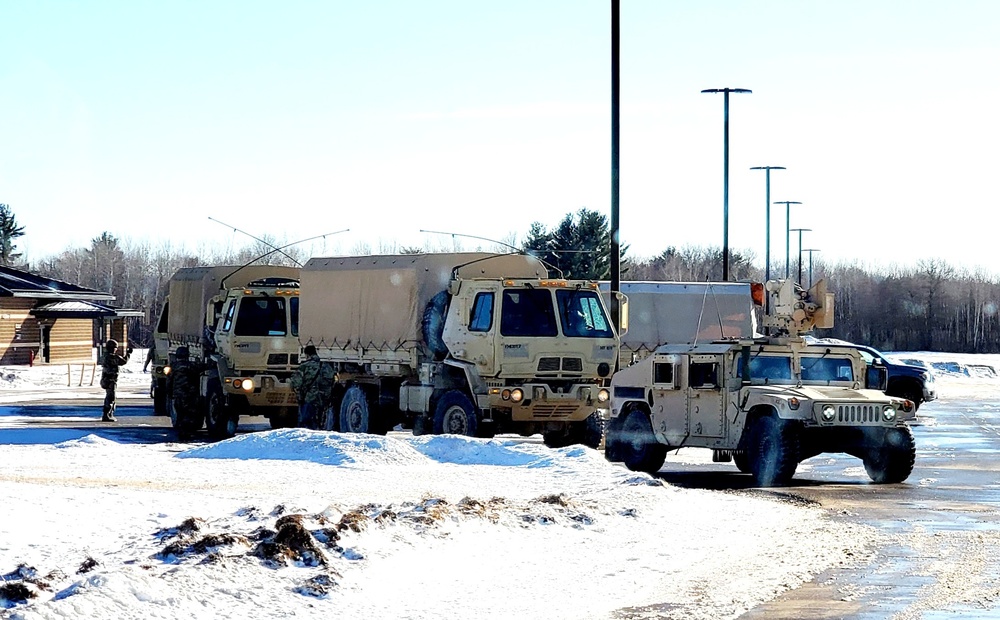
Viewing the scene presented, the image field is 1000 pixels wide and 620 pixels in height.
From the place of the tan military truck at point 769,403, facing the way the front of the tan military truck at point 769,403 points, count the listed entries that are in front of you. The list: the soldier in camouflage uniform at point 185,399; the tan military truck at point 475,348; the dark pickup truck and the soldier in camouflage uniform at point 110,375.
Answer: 0

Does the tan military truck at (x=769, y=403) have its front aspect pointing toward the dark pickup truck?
no

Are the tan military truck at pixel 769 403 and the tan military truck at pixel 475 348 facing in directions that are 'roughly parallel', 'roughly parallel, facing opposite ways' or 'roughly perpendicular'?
roughly parallel

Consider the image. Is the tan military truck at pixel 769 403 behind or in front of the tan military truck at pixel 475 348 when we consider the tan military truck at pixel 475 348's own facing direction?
in front

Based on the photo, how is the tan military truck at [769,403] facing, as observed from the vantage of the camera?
facing the viewer and to the right of the viewer

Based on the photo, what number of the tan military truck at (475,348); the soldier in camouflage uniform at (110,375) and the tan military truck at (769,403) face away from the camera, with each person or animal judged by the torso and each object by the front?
0

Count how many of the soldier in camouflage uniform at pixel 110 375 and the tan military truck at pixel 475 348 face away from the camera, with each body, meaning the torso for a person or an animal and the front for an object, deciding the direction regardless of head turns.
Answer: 0

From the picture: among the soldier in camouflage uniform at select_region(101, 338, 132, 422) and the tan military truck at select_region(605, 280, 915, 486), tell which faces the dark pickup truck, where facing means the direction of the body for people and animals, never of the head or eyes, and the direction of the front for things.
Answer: the soldier in camouflage uniform

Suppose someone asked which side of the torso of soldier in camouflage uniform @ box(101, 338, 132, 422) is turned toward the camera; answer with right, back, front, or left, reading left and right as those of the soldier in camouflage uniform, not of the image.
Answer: right

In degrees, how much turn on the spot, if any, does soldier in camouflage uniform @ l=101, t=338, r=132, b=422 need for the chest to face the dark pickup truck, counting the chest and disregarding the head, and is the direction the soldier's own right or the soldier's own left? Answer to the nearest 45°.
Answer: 0° — they already face it

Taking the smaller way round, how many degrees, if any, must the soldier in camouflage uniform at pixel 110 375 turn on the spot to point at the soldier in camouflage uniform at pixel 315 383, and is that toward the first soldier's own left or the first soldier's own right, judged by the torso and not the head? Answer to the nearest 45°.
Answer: approximately 45° to the first soldier's own right
